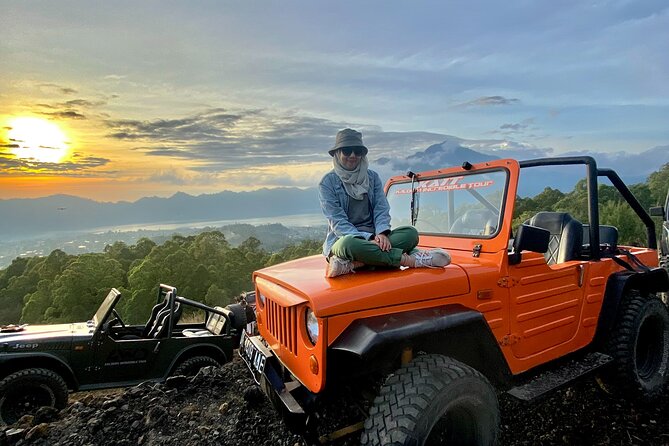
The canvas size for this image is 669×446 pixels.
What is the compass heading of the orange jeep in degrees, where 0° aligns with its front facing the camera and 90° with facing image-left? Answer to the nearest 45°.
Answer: approximately 45°

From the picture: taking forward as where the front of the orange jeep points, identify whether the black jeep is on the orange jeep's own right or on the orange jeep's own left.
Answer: on the orange jeep's own right

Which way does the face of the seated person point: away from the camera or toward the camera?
toward the camera
